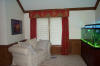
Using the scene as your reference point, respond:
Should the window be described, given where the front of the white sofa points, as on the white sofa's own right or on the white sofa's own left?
on the white sofa's own left

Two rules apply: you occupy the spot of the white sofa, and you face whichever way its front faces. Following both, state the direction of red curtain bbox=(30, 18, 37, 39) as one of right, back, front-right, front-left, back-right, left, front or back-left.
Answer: back-left

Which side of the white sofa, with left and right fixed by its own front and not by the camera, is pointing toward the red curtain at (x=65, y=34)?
left

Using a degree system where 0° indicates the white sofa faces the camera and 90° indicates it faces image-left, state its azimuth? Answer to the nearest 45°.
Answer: approximately 315°
